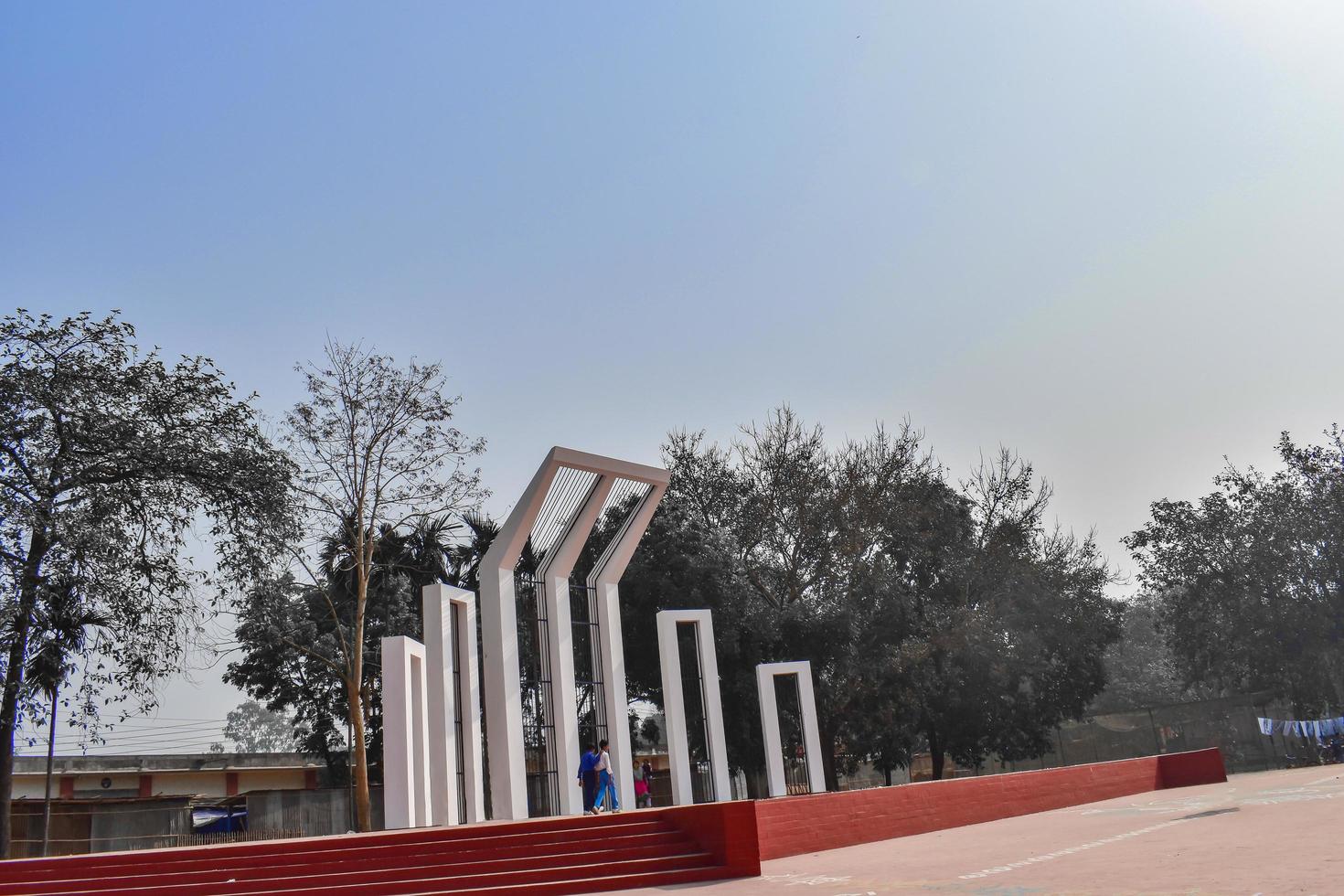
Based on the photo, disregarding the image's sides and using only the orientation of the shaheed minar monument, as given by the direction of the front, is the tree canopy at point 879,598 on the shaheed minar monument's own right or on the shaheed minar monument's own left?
on the shaheed minar monument's own left

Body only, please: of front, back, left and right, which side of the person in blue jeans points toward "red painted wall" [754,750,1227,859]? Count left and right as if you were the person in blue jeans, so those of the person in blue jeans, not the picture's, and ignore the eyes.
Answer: front

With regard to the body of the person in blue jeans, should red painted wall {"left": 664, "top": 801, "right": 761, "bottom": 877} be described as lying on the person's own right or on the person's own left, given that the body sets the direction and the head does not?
on the person's own right

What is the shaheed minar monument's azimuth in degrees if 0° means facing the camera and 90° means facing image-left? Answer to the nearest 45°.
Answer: approximately 315°

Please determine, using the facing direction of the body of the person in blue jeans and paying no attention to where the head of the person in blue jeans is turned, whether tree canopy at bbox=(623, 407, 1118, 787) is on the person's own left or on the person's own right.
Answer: on the person's own right

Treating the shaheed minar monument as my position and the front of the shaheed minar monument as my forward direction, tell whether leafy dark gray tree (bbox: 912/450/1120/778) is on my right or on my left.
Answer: on my left

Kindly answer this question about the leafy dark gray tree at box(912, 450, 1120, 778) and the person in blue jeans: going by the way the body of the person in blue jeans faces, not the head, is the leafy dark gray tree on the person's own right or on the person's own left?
on the person's own right

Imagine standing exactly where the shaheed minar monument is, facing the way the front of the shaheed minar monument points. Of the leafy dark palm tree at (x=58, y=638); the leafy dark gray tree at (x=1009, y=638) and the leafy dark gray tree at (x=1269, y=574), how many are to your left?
2
